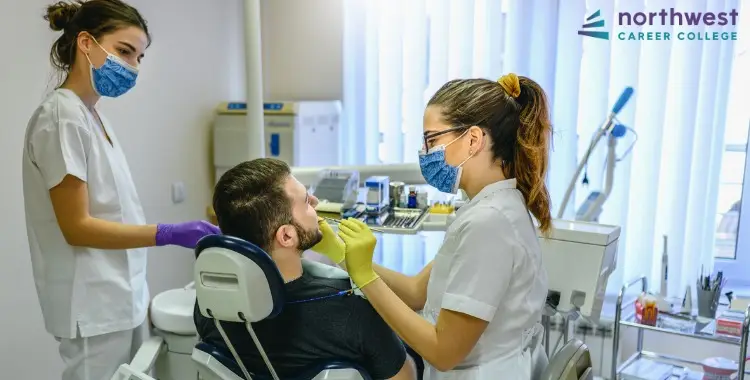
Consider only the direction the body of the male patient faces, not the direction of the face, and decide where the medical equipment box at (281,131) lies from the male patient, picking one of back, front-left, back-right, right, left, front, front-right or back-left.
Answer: front-left

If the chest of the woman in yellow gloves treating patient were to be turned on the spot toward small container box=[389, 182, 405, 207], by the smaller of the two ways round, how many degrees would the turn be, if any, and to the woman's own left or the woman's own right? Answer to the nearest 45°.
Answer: approximately 90° to the woman's own right

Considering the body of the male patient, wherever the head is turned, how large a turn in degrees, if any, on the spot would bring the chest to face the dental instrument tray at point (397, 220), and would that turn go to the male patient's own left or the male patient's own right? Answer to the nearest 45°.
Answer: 0° — they already face it

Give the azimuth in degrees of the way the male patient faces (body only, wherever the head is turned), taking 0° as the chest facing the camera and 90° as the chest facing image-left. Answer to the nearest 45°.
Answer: approximately 225°

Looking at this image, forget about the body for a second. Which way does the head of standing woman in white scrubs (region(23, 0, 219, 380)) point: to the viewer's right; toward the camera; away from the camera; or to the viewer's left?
to the viewer's right

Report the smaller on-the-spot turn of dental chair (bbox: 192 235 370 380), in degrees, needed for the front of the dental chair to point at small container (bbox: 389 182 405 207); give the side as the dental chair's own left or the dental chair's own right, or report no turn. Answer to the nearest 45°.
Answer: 0° — it already faces it

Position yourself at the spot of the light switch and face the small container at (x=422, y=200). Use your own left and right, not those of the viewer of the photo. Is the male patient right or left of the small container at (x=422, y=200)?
right

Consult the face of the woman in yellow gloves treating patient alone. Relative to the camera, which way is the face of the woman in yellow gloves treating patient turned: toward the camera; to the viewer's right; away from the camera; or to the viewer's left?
to the viewer's left

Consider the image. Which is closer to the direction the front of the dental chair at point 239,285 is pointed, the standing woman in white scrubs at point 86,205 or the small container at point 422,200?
the small container

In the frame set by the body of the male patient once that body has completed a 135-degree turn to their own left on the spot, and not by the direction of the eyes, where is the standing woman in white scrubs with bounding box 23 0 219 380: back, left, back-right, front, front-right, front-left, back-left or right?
front-right

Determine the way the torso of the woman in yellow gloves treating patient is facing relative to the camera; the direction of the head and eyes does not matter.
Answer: to the viewer's left

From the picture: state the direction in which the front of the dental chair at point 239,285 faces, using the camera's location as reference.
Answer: facing away from the viewer and to the right of the viewer
